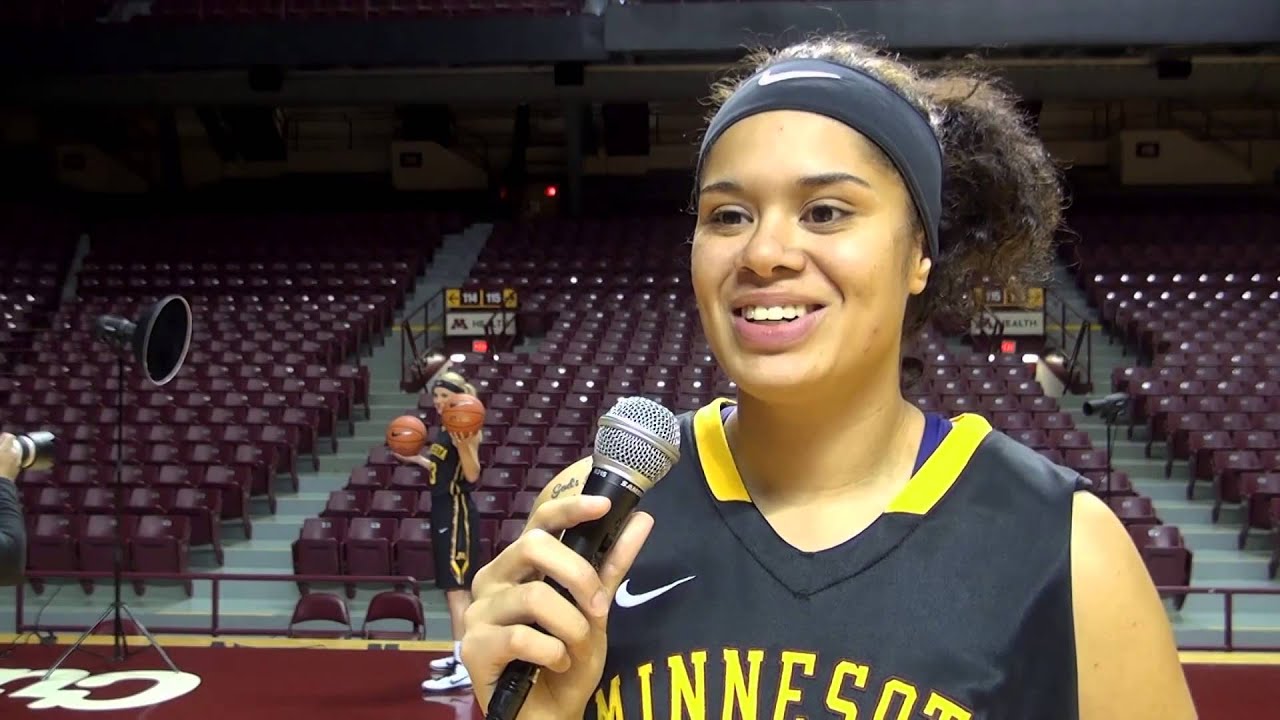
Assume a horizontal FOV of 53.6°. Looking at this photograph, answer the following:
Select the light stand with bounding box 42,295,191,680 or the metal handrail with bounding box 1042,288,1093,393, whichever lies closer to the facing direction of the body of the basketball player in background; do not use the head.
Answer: the light stand

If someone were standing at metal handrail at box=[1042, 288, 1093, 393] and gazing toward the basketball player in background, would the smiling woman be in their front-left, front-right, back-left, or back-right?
front-left

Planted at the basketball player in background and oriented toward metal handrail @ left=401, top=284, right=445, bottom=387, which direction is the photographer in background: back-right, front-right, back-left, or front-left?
back-left

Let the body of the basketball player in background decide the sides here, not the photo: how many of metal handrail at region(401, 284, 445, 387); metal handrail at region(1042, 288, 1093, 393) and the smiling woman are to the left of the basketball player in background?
1

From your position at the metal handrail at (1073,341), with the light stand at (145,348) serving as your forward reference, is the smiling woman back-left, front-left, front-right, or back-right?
front-left

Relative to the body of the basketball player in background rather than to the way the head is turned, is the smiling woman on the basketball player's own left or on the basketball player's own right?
on the basketball player's own left

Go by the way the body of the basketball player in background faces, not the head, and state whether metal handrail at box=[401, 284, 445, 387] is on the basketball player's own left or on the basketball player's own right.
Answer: on the basketball player's own right

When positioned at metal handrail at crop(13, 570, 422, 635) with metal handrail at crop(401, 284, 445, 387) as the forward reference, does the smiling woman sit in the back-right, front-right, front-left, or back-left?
back-right
